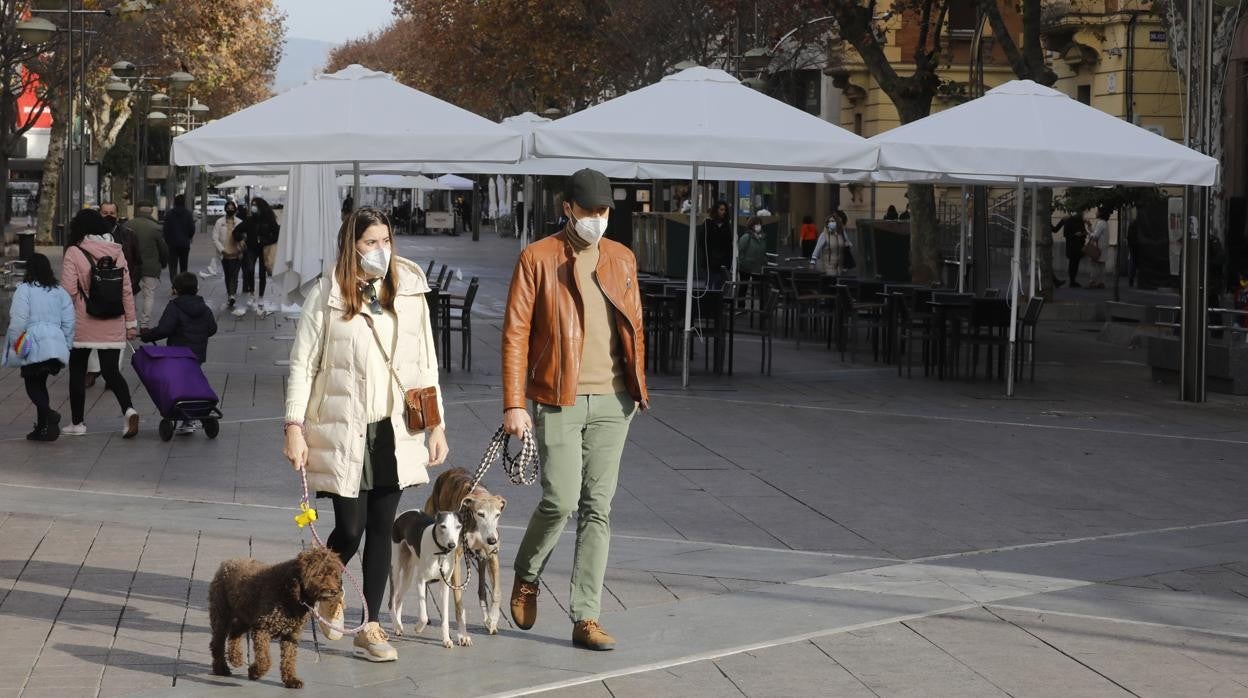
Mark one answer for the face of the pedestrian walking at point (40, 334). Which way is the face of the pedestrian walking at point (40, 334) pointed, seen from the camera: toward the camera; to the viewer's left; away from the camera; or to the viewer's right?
away from the camera

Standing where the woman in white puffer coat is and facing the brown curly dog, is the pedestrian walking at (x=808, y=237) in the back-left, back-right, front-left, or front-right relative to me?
back-right

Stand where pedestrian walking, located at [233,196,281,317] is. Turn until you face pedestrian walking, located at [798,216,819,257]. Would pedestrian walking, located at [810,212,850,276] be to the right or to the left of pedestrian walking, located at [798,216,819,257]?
right
